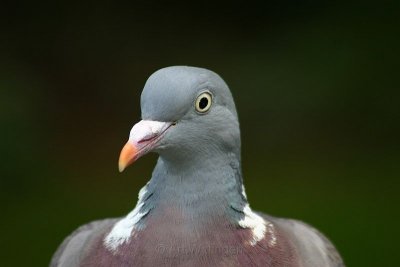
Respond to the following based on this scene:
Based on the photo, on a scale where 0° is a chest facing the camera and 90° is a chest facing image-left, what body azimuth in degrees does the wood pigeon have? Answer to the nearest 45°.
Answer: approximately 0°
